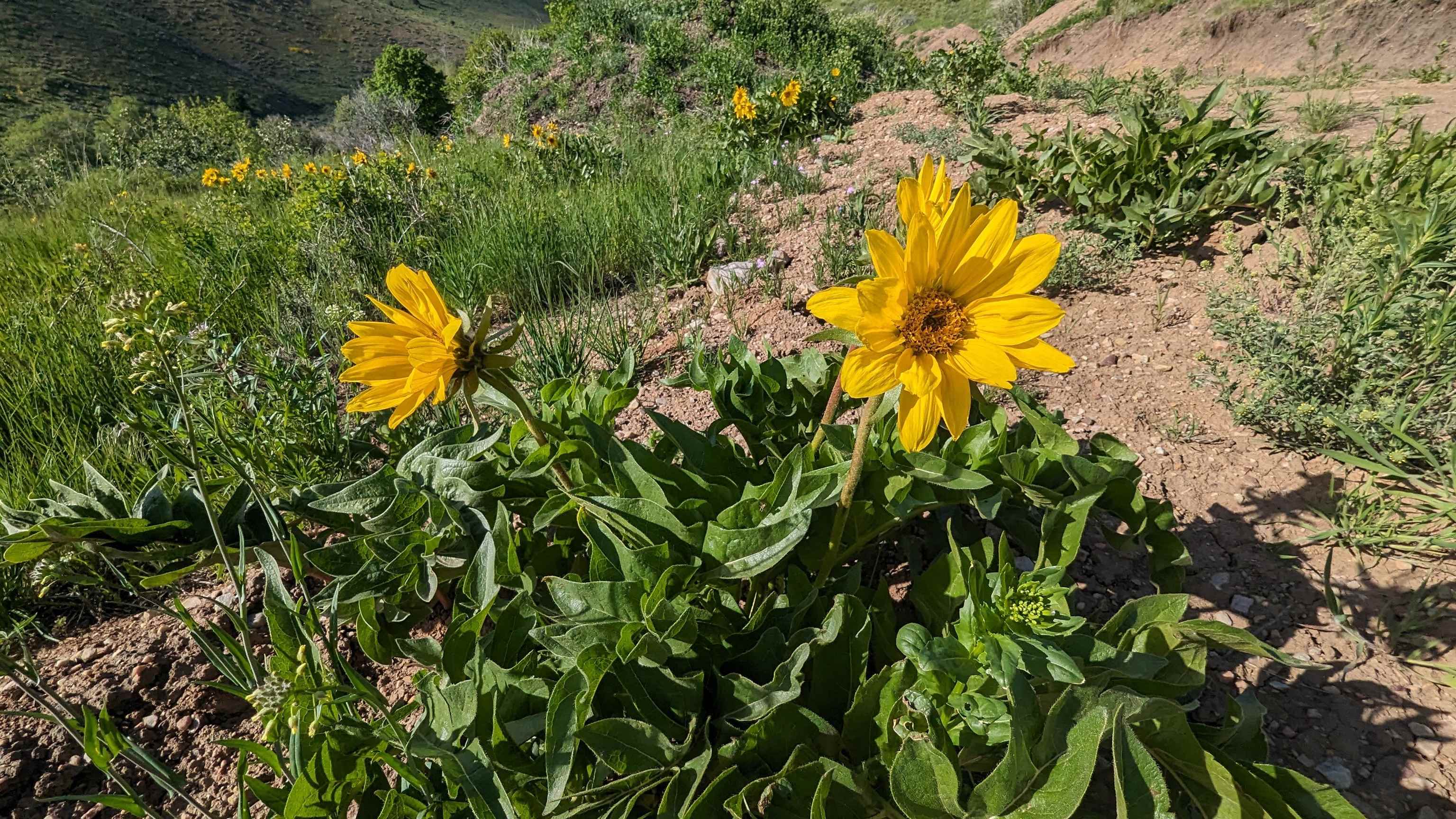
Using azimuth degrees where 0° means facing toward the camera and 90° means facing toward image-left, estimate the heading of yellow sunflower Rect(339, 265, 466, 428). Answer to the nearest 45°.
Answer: approximately 90°

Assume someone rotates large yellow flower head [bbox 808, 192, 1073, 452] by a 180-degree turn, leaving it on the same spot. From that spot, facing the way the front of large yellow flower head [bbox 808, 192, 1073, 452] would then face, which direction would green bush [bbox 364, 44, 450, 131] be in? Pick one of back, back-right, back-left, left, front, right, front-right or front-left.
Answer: front-left

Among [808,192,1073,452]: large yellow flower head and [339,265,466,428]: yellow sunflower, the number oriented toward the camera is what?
1

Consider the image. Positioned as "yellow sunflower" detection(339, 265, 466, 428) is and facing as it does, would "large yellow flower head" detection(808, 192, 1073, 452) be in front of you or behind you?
behind

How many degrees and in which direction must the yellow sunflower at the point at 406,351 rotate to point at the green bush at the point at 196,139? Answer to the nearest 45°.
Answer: approximately 90° to its right

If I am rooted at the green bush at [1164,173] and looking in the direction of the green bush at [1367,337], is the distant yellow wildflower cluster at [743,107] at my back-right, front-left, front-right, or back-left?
back-right

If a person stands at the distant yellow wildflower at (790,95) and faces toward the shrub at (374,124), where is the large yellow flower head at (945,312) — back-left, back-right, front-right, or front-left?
back-left

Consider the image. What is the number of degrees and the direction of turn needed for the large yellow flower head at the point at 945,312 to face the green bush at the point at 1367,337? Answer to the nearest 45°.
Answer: approximately 135° to its left

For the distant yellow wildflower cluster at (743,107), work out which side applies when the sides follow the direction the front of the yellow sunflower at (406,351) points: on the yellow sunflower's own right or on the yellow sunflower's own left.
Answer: on the yellow sunflower's own right

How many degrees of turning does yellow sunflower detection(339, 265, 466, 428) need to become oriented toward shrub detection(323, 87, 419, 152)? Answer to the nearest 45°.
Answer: approximately 90° to its right

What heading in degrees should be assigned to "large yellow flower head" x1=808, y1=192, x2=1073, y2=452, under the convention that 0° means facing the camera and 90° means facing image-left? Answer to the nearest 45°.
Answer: approximately 0°
